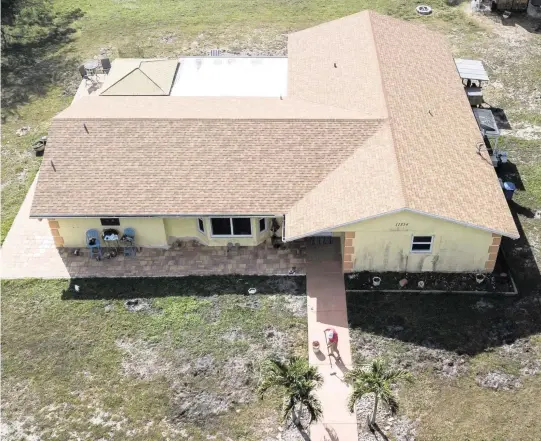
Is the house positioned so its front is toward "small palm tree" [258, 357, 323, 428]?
yes

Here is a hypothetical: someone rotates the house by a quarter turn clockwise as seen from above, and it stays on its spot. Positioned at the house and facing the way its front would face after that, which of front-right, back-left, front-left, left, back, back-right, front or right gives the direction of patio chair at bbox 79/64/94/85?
front-right

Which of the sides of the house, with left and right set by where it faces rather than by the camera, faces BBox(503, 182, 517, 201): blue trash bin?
left

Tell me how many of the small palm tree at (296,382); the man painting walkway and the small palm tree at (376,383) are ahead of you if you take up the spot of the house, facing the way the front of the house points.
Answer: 3

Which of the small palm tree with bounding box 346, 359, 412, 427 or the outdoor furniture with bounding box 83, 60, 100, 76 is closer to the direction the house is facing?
the small palm tree

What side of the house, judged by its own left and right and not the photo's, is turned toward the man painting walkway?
front

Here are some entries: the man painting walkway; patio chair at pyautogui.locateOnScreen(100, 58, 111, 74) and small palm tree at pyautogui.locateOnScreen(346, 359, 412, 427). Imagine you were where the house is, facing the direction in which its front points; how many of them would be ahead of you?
2

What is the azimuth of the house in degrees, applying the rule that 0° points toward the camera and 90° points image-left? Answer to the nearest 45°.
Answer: approximately 0°

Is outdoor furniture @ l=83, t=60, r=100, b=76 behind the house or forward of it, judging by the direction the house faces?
behind

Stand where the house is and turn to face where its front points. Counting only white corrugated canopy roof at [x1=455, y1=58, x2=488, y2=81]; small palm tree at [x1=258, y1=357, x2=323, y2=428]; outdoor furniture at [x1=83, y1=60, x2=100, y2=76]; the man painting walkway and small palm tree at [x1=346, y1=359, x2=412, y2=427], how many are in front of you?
3

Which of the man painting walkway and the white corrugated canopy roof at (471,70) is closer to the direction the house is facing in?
the man painting walkway

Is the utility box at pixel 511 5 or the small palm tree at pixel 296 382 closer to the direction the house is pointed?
the small palm tree
